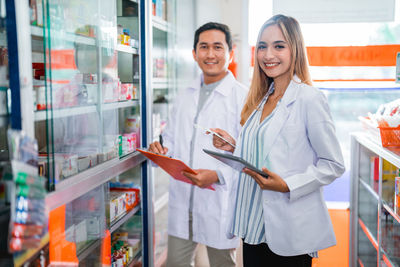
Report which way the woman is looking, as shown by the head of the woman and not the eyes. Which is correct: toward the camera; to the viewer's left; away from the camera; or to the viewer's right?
toward the camera

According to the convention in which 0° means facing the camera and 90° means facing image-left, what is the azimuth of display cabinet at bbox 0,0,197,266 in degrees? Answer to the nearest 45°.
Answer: approximately 315°

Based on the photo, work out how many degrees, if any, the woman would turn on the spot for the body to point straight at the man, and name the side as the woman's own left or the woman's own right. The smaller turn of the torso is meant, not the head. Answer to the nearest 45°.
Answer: approximately 90° to the woman's own right

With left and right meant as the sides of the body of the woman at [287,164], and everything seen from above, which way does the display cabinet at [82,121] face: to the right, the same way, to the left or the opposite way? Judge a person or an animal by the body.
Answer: to the left

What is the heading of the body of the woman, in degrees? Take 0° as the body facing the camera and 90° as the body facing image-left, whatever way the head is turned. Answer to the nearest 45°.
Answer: approximately 45°

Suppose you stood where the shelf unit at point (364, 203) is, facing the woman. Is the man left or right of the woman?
right

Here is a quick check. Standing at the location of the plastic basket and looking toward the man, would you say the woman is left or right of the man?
left

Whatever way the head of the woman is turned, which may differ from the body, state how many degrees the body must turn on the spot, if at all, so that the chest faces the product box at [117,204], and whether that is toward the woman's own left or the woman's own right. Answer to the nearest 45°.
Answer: approximately 90° to the woman's own right

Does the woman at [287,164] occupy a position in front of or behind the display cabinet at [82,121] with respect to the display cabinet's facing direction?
in front

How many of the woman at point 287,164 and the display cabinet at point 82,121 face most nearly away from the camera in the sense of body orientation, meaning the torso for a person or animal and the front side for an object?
0

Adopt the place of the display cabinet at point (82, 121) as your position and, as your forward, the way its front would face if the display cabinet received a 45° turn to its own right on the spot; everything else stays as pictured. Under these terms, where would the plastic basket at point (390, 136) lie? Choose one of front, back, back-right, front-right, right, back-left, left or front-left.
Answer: left

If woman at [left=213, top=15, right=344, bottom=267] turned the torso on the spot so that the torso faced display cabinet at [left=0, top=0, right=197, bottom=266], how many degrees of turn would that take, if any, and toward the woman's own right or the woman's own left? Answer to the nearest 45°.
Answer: approximately 45° to the woman's own right

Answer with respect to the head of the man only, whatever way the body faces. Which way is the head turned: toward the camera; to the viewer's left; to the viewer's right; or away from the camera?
toward the camera
